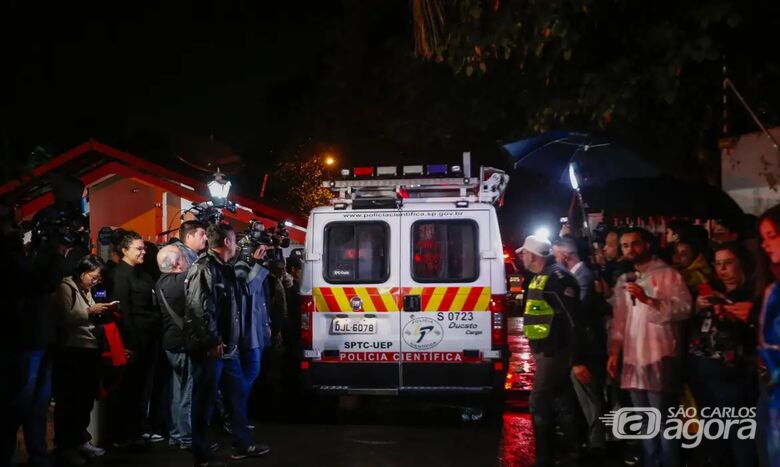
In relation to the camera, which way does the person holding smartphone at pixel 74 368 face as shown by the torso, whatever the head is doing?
to the viewer's right

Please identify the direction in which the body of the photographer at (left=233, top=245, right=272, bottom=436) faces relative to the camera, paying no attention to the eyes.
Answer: to the viewer's right

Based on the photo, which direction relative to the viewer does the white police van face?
away from the camera

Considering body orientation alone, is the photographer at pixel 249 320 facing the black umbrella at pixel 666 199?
yes

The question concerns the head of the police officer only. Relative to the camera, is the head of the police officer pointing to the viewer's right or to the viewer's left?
to the viewer's left

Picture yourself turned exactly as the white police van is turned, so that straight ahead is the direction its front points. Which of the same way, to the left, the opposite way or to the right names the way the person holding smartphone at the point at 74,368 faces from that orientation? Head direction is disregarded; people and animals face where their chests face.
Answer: to the right

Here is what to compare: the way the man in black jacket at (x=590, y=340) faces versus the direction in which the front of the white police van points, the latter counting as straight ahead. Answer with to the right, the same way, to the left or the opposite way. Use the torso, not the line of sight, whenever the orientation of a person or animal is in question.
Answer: to the left

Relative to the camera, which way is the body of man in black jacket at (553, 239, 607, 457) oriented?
to the viewer's left

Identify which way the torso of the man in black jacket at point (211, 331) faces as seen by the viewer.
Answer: to the viewer's right

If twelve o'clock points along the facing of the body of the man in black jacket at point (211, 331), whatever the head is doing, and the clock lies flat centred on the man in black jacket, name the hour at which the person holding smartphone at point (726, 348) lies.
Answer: The person holding smartphone is roughly at 1 o'clock from the man in black jacket.

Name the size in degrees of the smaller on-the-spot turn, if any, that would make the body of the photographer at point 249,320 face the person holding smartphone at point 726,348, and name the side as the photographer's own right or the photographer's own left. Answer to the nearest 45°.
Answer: approximately 45° to the photographer's own right

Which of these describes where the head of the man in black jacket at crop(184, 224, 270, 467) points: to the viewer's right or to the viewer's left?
to the viewer's right

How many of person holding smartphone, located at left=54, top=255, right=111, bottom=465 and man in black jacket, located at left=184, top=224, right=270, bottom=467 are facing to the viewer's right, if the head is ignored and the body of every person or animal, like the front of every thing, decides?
2

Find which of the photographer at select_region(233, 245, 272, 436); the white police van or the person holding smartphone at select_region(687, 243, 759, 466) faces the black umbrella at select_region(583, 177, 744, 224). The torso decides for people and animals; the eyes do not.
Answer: the photographer

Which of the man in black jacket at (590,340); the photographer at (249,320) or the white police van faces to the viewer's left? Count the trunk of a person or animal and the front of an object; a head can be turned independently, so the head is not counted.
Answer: the man in black jacket

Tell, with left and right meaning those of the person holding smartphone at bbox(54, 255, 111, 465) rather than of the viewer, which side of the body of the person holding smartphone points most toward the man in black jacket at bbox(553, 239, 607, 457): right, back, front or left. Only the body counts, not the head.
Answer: front

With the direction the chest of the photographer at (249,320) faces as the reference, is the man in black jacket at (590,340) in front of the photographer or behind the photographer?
in front

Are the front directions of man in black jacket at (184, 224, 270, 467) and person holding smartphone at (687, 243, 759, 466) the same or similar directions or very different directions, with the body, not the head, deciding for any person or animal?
very different directions

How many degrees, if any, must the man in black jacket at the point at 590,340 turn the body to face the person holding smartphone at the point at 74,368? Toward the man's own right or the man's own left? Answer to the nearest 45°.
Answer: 0° — they already face them
